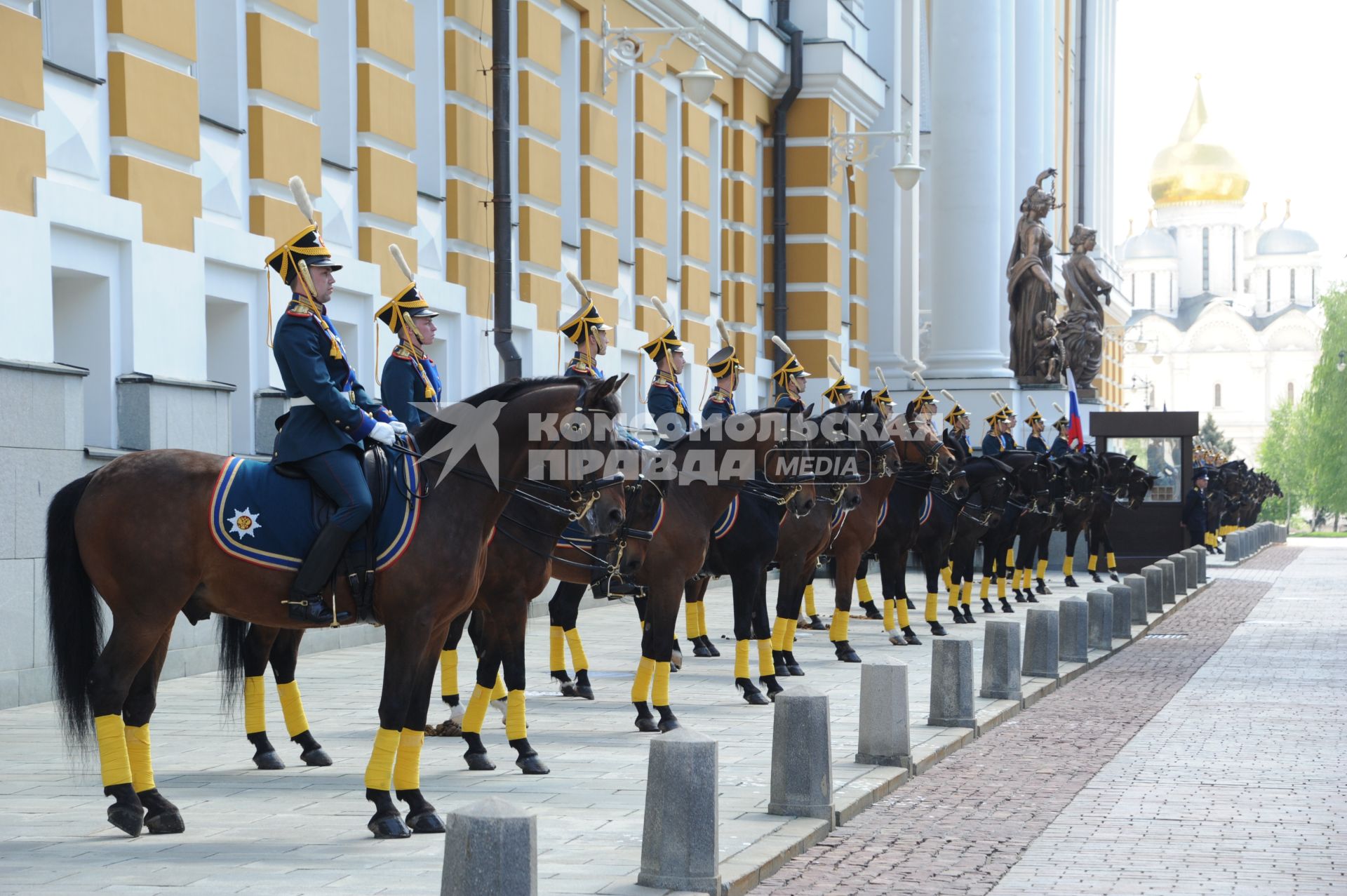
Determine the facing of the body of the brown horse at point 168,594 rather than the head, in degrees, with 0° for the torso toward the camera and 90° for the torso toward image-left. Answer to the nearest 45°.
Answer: approximately 270°

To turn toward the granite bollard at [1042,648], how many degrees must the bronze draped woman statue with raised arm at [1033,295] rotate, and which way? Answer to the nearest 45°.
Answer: approximately 90° to its right

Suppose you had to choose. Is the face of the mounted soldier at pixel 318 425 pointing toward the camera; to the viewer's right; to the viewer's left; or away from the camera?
to the viewer's right

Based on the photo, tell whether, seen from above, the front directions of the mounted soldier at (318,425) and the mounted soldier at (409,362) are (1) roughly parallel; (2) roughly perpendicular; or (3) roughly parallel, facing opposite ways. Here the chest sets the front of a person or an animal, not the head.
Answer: roughly parallel

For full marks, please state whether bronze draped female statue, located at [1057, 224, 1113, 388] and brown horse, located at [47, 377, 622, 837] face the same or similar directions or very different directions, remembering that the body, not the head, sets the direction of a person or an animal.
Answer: same or similar directions

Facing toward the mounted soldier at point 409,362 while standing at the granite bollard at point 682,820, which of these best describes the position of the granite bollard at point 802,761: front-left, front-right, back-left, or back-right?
front-right

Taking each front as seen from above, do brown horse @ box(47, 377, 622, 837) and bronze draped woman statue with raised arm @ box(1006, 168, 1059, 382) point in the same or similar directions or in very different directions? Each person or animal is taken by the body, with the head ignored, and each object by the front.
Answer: same or similar directions

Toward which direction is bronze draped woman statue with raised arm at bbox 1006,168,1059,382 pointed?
to the viewer's right

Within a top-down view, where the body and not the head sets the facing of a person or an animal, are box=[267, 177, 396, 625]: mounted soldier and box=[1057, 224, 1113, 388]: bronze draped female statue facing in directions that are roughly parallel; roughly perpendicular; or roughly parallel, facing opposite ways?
roughly parallel

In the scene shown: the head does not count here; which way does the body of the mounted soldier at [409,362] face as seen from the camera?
to the viewer's right

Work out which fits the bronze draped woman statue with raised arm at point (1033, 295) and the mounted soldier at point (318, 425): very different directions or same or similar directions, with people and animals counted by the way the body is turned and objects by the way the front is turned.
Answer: same or similar directions

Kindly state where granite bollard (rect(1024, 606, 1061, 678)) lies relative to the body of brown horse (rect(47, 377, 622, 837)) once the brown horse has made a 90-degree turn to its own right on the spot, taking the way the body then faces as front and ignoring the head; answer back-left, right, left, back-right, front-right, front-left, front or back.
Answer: back-left

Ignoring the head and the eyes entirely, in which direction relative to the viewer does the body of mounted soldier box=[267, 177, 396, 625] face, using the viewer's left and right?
facing to the right of the viewer

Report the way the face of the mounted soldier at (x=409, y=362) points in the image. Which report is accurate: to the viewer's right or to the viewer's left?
to the viewer's right

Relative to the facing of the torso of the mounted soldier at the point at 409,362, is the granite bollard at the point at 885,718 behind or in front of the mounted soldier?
in front

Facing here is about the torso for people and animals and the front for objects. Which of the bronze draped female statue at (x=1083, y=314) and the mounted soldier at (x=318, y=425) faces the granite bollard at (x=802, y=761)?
the mounted soldier
